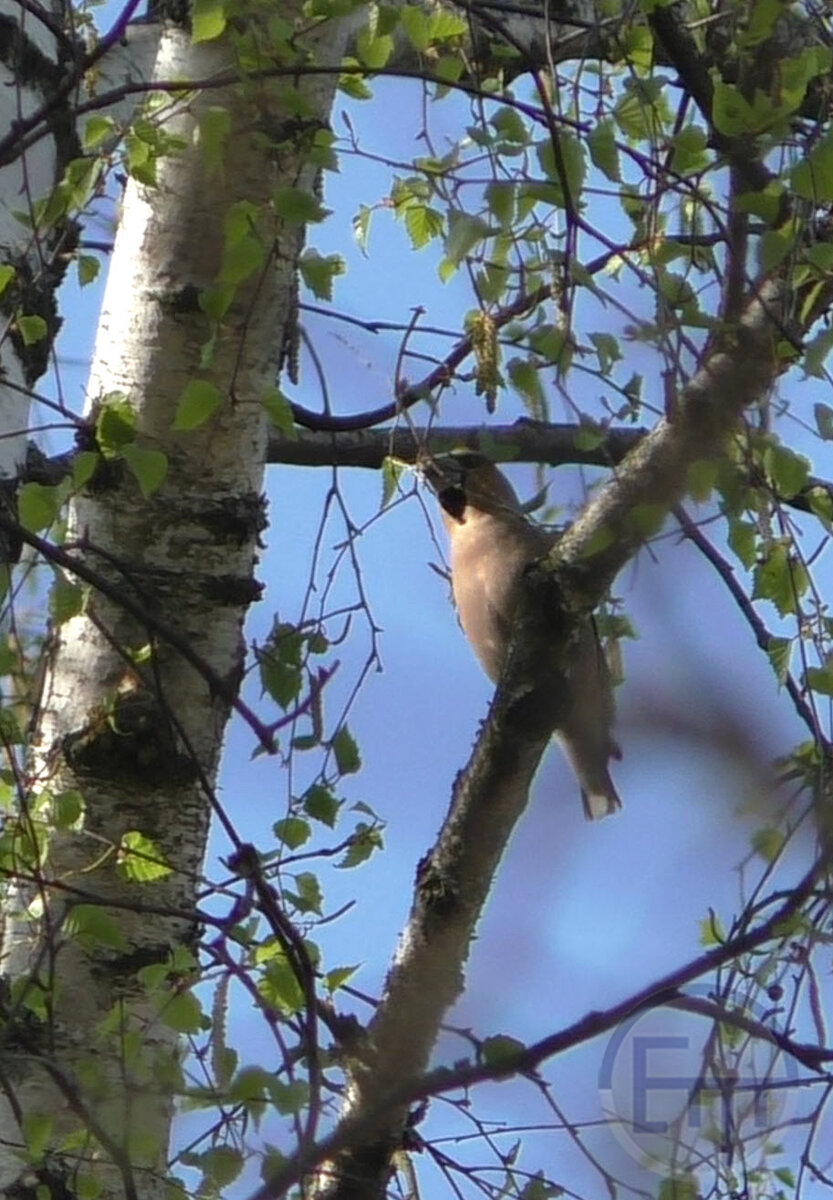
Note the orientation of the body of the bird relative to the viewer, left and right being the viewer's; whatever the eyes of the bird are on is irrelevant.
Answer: facing to the left of the viewer
